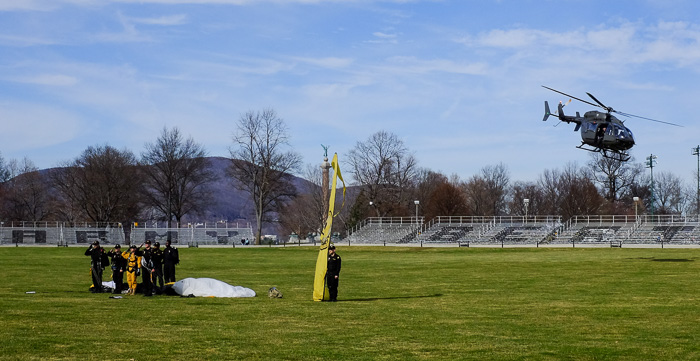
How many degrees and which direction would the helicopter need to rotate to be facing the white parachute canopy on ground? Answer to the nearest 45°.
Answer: approximately 90° to its right

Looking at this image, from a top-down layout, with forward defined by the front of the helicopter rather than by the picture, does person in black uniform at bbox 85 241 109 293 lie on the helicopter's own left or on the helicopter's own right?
on the helicopter's own right

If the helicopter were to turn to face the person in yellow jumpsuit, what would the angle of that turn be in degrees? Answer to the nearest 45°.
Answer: approximately 90° to its right

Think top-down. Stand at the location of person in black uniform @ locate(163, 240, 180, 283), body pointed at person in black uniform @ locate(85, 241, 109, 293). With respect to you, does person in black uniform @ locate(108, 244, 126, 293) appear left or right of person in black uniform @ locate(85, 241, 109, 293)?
left

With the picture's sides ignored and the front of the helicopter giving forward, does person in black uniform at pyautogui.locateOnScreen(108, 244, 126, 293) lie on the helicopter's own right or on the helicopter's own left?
on the helicopter's own right

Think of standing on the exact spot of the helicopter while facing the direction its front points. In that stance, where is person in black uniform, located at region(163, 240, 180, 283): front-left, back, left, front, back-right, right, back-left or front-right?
right

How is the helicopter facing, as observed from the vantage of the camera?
facing the viewer and to the right of the viewer

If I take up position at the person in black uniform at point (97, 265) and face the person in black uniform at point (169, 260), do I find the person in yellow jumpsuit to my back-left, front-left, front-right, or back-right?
front-right

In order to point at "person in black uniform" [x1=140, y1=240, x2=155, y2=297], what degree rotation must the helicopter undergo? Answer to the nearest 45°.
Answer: approximately 90° to its right

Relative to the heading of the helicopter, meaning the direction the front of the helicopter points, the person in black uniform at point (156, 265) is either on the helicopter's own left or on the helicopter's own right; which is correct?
on the helicopter's own right
